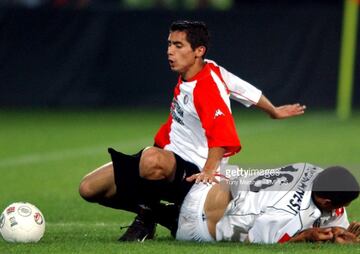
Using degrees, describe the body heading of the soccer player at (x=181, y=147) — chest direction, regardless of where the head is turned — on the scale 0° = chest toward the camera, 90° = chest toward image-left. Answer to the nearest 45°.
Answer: approximately 45°

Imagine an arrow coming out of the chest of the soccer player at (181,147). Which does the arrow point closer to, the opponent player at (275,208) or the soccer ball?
the soccer ball

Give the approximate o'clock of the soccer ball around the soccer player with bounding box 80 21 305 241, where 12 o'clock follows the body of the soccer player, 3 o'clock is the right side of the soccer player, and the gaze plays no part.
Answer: The soccer ball is roughly at 1 o'clock from the soccer player.
